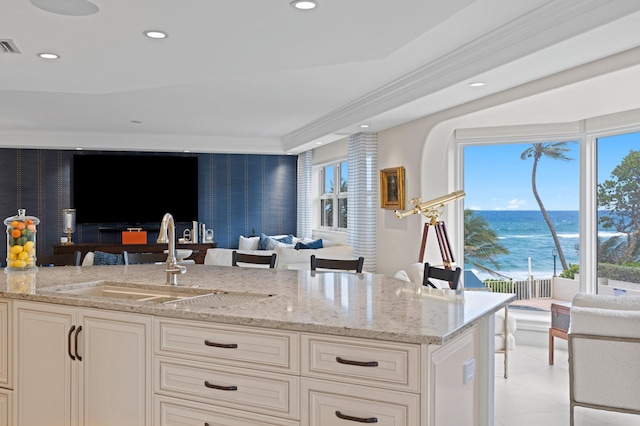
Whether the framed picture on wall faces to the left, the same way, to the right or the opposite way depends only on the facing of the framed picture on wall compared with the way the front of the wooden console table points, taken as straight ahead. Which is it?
to the right

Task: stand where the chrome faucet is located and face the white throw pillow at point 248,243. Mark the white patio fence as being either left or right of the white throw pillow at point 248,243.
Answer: right

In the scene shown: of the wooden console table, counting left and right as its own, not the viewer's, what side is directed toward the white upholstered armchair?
front

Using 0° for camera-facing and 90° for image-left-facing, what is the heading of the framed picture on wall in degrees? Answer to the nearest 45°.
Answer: approximately 45°

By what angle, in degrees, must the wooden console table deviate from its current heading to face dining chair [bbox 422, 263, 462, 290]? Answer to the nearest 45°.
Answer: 0° — it already faces it

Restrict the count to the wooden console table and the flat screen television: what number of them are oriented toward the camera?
2

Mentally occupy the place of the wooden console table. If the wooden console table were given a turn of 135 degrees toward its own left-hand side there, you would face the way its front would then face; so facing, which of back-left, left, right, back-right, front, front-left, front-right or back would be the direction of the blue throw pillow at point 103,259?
back-right

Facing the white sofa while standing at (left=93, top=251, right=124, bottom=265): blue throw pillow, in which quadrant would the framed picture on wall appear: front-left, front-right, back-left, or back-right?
front-right

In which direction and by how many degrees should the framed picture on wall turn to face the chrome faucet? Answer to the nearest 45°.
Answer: approximately 45° to its left

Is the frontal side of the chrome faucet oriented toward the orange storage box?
no

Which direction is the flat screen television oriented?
toward the camera

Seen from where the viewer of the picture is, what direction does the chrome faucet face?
facing the viewer and to the left of the viewer

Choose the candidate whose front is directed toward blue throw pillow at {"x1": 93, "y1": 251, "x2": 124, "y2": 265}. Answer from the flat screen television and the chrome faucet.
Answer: the flat screen television

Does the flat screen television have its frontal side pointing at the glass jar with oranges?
yes

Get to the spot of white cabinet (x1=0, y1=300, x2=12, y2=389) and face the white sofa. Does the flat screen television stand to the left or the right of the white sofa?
left

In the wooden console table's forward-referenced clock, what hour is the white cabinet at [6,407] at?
The white cabinet is roughly at 12 o'clock from the wooden console table.

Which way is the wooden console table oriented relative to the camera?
toward the camera

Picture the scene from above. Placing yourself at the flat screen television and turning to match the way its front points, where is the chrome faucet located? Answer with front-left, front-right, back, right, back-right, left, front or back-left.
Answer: front
